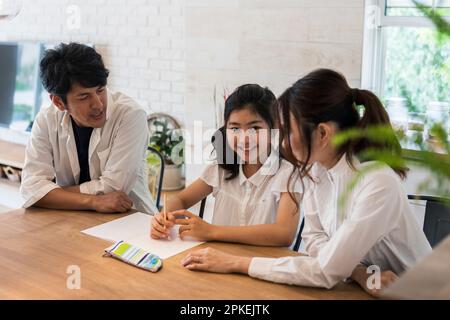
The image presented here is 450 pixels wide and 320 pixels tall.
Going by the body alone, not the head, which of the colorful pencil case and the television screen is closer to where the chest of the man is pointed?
the colorful pencil case

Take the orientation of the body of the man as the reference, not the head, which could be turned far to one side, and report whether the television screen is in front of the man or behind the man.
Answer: behind

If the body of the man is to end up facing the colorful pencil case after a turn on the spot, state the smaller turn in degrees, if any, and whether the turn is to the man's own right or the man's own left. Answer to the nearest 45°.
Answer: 0° — they already face it

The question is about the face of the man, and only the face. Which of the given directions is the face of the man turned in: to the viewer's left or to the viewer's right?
to the viewer's right

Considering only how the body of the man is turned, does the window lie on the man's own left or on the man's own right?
on the man's own left
